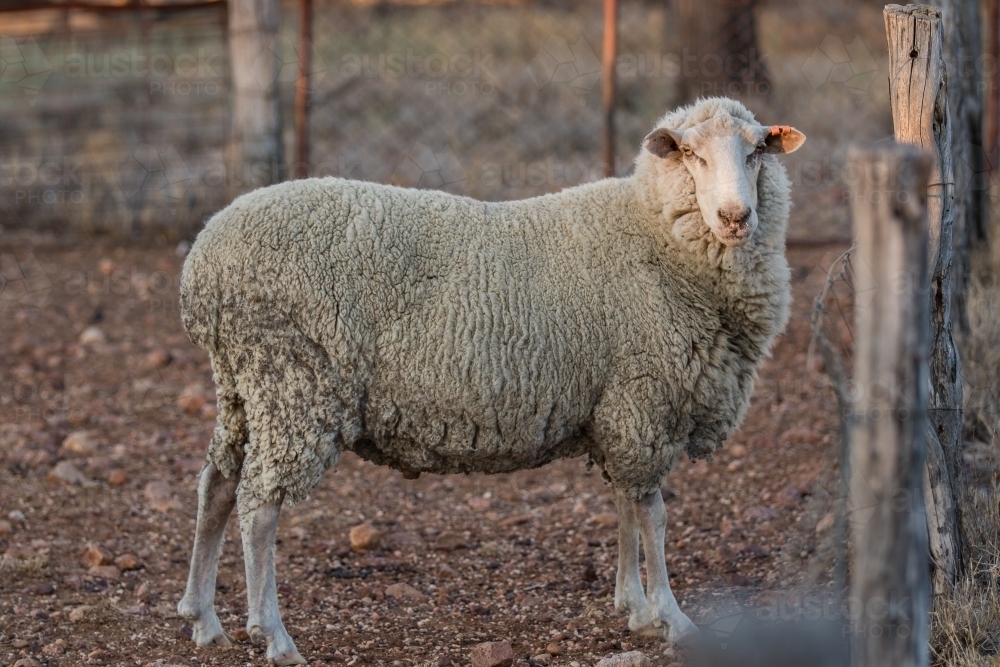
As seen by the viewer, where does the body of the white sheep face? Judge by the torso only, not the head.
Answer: to the viewer's right

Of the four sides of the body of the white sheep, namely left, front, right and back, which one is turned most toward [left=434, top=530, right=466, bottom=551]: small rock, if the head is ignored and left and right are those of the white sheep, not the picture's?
left

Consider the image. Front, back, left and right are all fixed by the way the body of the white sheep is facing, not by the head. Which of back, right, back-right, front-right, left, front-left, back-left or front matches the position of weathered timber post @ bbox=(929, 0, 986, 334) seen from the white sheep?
front-left

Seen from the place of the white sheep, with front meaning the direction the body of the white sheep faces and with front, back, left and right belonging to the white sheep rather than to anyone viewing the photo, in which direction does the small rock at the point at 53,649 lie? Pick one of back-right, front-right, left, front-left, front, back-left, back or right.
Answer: back

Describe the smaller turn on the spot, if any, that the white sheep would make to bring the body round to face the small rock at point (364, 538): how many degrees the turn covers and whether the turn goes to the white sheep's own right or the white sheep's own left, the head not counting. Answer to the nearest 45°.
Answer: approximately 135° to the white sheep's own left

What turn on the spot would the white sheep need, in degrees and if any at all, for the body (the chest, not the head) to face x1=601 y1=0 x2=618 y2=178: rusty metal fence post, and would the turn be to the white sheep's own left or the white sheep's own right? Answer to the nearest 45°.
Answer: approximately 90° to the white sheep's own left

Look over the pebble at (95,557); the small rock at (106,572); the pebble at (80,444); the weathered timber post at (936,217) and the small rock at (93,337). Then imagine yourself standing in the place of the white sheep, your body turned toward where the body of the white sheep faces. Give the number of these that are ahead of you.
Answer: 1

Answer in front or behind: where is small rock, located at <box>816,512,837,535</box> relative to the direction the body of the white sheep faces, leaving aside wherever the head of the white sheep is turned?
in front

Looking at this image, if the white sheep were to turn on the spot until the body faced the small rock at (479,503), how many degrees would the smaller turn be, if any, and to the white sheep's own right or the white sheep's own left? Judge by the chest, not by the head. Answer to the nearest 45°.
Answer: approximately 90° to the white sheep's own left

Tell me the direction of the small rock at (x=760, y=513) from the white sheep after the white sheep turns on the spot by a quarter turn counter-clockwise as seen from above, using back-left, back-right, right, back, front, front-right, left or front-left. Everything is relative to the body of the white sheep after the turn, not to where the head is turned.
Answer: front-right

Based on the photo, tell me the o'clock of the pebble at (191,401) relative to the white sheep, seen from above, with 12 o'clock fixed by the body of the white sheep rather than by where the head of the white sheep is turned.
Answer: The pebble is roughly at 8 o'clock from the white sheep.

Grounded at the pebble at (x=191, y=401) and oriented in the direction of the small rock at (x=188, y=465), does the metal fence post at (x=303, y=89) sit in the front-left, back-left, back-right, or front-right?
back-left

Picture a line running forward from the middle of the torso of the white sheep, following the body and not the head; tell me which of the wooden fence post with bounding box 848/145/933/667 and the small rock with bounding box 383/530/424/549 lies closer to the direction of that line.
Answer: the wooden fence post

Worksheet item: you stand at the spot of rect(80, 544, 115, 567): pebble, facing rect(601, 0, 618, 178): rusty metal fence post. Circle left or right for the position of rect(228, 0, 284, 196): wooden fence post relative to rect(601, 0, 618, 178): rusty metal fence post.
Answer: left

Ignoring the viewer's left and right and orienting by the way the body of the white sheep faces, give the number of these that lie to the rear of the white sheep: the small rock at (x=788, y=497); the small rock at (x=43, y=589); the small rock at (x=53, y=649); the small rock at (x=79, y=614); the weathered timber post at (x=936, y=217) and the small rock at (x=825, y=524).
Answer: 3

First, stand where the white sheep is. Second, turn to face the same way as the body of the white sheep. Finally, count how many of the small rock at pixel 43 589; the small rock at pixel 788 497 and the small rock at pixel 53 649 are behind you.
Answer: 2

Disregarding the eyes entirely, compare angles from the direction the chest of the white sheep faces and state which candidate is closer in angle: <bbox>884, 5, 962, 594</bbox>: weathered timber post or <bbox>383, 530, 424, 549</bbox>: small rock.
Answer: the weathered timber post
